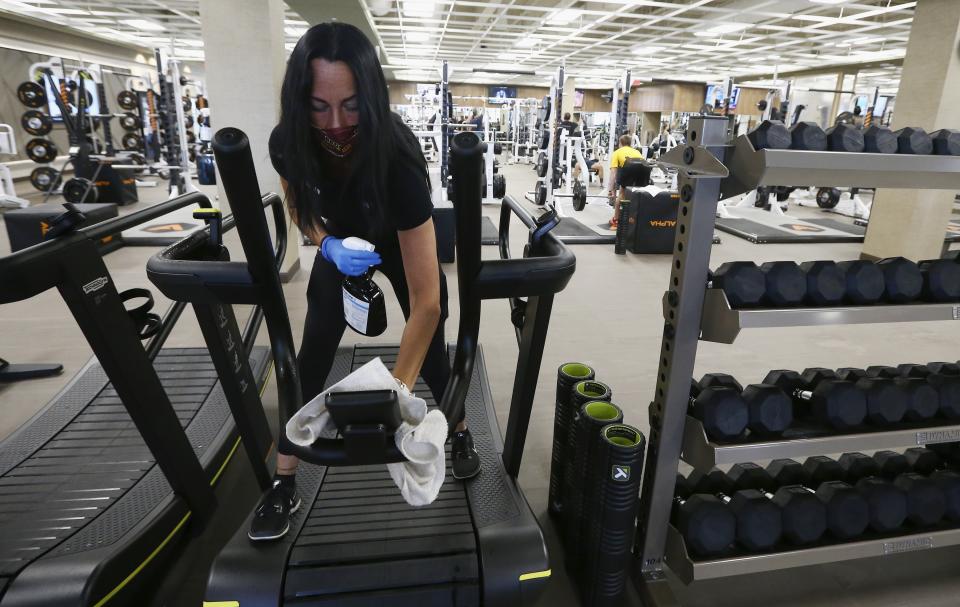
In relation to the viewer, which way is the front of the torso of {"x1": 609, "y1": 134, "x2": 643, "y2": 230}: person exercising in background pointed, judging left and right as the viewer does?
facing away from the viewer

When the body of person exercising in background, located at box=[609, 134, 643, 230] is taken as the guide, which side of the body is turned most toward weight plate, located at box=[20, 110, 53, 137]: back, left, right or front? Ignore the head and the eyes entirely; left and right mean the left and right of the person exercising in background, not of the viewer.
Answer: left

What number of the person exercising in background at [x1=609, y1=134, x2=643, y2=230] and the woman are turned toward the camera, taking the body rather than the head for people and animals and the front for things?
1

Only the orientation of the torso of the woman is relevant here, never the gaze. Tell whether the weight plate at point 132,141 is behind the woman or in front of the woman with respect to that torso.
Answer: behind

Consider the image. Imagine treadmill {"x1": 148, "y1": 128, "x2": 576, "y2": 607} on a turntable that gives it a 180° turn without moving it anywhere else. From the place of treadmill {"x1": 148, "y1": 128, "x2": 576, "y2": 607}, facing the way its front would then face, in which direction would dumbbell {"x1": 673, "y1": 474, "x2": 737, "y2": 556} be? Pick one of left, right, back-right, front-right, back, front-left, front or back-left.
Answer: right

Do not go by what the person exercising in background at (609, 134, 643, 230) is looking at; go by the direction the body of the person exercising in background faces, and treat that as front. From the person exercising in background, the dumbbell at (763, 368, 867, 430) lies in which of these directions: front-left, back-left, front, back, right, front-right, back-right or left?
back

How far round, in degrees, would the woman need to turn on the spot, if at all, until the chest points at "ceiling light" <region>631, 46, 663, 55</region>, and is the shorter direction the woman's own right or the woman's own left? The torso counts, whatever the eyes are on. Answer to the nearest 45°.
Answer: approximately 135° to the woman's own left

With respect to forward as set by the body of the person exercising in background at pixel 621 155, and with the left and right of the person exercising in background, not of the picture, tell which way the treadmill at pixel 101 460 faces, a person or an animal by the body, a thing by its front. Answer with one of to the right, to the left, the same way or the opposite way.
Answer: the opposite way

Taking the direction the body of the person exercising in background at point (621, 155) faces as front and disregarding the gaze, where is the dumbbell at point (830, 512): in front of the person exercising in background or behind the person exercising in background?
behind

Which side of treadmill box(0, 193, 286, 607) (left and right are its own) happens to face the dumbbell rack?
left

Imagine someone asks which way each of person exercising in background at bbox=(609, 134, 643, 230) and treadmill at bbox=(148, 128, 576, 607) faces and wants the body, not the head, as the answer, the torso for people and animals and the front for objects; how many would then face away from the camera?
1
